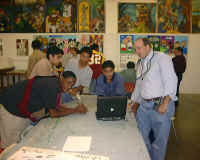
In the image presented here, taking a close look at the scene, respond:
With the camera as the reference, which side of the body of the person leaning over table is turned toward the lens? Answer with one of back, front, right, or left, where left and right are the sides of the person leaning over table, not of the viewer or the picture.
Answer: right

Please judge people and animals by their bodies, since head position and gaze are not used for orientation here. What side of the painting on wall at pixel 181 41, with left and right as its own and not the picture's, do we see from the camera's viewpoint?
front

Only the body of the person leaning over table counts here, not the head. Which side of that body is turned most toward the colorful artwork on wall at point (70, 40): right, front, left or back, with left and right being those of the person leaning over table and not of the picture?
left

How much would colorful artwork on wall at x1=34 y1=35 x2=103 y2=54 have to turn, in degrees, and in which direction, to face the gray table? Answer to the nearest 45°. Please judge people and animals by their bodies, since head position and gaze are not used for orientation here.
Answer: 0° — it already faces it

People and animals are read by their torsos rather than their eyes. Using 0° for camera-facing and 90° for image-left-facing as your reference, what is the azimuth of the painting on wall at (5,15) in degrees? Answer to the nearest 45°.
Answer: approximately 0°

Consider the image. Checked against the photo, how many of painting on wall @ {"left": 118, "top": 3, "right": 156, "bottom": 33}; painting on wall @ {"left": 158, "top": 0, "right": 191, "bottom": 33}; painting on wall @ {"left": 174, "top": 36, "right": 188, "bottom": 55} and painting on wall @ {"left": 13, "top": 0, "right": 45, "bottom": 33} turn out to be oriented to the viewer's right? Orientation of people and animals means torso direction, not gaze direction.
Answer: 0

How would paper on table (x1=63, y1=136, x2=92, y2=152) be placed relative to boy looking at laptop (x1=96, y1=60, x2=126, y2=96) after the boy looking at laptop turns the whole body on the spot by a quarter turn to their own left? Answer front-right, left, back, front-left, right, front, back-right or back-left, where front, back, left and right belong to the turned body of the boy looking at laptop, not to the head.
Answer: right

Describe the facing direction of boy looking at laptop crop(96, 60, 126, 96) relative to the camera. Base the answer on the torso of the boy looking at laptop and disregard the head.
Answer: toward the camera

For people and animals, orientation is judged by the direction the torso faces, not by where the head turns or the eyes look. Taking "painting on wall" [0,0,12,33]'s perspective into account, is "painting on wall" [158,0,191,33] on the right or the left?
on its left

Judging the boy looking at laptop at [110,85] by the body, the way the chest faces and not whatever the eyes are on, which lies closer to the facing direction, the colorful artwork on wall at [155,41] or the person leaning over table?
the person leaning over table

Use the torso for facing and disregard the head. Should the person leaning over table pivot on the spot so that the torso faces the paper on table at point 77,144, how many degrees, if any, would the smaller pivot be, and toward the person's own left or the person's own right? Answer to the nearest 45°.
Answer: approximately 45° to the person's own right

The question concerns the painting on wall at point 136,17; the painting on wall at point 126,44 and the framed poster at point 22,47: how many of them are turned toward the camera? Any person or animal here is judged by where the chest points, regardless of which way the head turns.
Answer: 3

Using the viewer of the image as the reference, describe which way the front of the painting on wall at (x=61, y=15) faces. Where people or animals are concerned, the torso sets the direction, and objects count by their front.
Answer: facing the viewer

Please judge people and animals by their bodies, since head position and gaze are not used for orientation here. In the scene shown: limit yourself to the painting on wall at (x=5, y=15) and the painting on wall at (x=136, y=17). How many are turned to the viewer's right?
0

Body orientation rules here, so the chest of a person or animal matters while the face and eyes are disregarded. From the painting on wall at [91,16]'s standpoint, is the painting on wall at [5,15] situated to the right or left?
on its right

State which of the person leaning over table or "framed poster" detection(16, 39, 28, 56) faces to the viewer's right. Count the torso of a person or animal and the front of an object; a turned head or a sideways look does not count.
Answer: the person leaning over table
